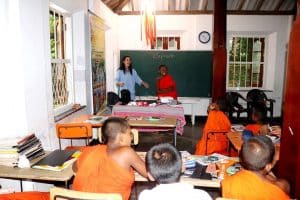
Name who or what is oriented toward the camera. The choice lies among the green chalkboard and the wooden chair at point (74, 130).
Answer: the green chalkboard

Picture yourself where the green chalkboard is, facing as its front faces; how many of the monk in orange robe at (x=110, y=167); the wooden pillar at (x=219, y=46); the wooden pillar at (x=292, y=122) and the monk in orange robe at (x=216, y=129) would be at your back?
0

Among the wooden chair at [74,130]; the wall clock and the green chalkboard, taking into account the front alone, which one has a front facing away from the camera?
the wooden chair

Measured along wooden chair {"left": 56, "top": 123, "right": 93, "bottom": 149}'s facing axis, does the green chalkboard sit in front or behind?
in front

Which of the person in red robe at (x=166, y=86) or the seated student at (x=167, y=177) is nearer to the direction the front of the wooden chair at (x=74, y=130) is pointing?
the person in red robe

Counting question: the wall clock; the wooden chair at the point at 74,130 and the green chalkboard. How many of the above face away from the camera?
1

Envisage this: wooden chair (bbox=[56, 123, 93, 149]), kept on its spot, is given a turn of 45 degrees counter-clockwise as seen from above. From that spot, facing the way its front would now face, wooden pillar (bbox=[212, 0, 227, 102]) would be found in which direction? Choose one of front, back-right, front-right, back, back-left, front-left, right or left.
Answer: right

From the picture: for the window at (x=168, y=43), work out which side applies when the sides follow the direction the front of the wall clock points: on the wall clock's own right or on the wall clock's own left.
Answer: on the wall clock's own right

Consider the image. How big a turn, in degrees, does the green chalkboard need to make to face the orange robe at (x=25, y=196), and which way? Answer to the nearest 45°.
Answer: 0° — it already faces it

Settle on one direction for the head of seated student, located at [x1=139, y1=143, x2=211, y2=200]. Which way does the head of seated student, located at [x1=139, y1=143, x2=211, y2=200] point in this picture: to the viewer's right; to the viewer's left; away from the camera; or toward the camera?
away from the camera

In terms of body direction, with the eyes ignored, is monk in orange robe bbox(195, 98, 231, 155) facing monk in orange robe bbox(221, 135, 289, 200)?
no

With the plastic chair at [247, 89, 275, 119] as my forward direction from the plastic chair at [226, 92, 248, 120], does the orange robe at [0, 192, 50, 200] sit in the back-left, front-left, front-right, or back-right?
back-right

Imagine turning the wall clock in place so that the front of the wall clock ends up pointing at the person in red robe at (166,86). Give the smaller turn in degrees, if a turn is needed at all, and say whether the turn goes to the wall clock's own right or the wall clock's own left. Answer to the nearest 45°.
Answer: approximately 45° to the wall clock's own right

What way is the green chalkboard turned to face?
toward the camera

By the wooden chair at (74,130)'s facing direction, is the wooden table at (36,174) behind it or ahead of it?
behind

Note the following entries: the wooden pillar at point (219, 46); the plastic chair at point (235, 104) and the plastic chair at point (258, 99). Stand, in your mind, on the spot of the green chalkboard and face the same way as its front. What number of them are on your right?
0

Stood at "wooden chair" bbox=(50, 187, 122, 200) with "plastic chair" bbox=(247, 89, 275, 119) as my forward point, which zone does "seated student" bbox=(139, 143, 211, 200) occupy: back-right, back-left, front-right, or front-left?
front-right

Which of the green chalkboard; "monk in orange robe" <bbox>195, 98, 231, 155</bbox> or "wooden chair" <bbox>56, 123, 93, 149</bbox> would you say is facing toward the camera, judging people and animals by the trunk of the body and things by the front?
the green chalkboard

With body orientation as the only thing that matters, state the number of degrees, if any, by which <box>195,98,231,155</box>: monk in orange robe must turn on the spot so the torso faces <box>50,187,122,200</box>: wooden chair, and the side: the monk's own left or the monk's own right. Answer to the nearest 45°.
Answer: approximately 135° to the monk's own left

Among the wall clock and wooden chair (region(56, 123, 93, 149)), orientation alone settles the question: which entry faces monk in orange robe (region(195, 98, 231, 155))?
the wall clock

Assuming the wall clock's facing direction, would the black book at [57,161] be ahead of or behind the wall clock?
ahead
